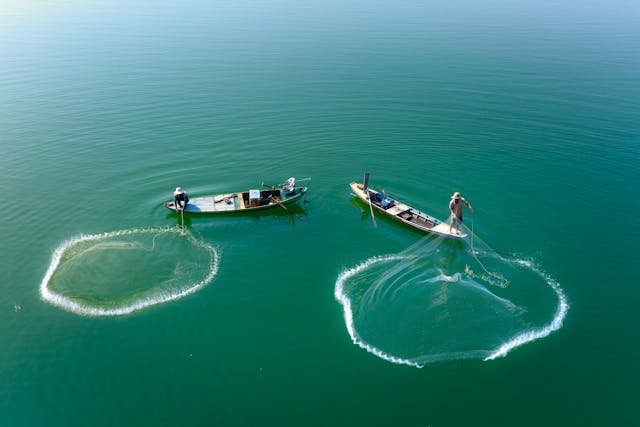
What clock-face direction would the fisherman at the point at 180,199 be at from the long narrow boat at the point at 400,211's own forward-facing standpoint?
The fisherman is roughly at 4 o'clock from the long narrow boat.

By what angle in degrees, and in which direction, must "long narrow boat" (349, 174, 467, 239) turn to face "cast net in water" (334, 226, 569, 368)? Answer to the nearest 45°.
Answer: approximately 45° to its right

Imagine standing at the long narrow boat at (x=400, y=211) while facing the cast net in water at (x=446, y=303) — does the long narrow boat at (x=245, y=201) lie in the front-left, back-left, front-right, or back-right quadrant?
back-right

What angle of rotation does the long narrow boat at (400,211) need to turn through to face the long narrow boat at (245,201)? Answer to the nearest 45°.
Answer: approximately 135° to its right

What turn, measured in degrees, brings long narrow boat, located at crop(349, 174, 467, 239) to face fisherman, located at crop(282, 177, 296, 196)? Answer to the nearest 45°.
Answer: approximately 135° to its right
